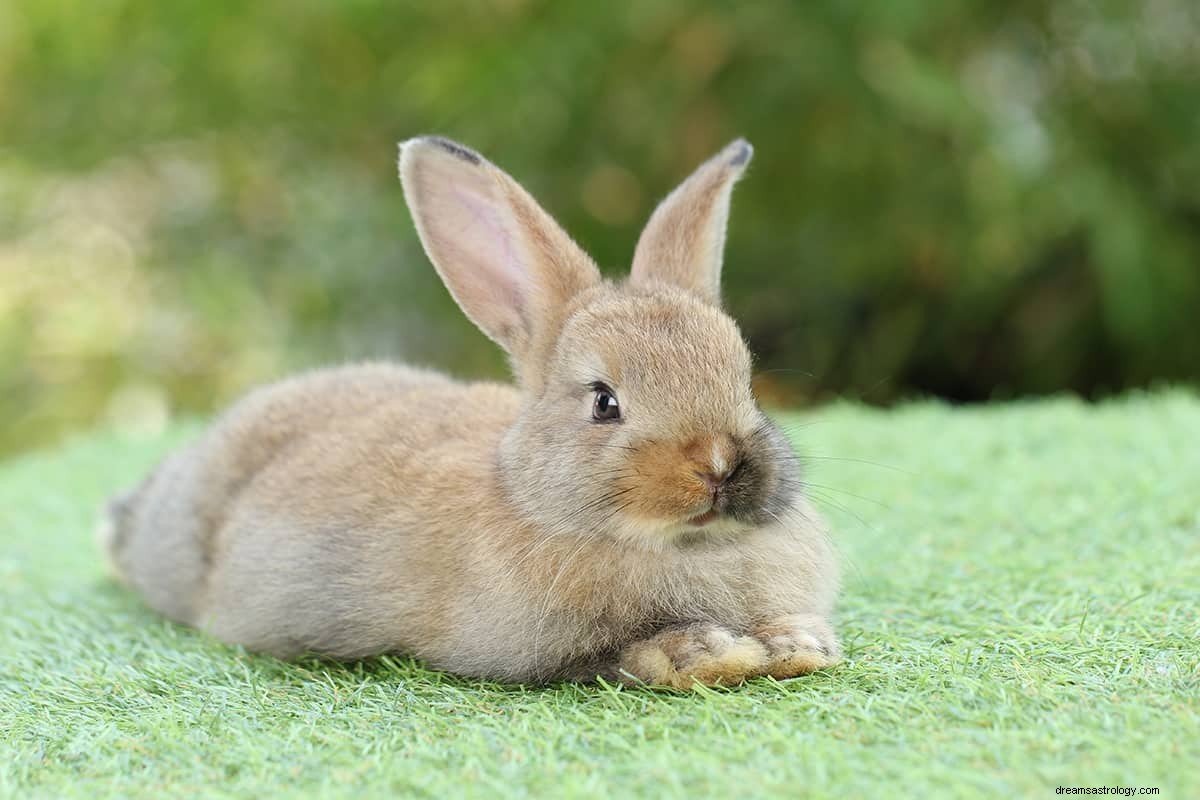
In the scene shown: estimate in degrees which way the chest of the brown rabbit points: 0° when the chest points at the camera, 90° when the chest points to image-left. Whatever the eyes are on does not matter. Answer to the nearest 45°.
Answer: approximately 315°
